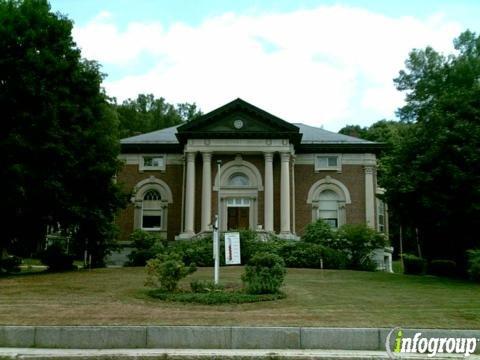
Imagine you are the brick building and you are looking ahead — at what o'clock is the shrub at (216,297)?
The shrub is roughly at 12 o'clock from the brick building.

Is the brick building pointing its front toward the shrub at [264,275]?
yes

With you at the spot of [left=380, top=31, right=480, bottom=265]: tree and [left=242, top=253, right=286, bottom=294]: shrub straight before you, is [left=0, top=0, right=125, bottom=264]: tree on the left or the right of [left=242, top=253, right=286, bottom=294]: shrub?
right

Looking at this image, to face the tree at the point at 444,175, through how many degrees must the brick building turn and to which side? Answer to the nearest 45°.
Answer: approximately 45° to its left

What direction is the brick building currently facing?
toward the camera

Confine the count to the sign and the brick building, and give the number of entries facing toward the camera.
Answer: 2

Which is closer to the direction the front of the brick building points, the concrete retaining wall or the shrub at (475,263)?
the concrete retaining wall

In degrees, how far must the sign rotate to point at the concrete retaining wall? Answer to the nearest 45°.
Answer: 0° — it already faces it

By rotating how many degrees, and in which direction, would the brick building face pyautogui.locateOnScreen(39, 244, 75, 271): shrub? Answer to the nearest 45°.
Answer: approximately 45° to its right

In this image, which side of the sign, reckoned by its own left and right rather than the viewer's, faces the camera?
front
